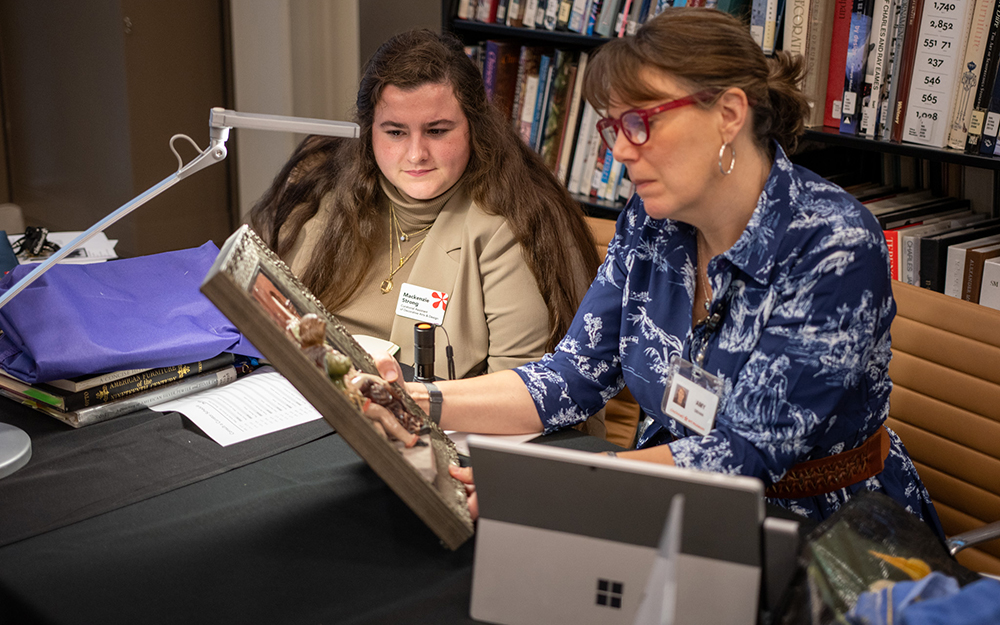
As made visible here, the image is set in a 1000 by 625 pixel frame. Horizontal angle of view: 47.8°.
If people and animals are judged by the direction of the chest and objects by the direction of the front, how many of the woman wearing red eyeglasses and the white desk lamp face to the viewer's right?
1

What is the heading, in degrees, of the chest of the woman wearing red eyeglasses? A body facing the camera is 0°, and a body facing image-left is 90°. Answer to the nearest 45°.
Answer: approximately 45°

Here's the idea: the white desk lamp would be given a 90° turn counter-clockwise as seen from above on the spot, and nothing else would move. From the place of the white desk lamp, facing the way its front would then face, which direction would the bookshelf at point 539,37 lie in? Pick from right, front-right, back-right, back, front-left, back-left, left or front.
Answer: front-right

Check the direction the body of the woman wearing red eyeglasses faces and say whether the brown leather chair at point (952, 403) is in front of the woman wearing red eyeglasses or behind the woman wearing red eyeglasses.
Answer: behind

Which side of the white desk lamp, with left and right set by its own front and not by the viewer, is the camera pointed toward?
right

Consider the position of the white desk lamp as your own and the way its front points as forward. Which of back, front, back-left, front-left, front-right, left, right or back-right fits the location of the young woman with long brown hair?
front-left

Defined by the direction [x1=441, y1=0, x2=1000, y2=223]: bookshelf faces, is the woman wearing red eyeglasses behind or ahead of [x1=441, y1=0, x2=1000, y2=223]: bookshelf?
ahead

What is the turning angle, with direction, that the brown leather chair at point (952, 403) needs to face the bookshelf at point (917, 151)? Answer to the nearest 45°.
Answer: approximately 135° to its right

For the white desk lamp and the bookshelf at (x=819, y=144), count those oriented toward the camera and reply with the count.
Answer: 1

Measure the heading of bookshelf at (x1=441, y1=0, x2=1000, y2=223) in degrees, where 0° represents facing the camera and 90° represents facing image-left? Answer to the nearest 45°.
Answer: approximately 0°

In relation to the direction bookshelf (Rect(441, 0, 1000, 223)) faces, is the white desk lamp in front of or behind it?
in front
